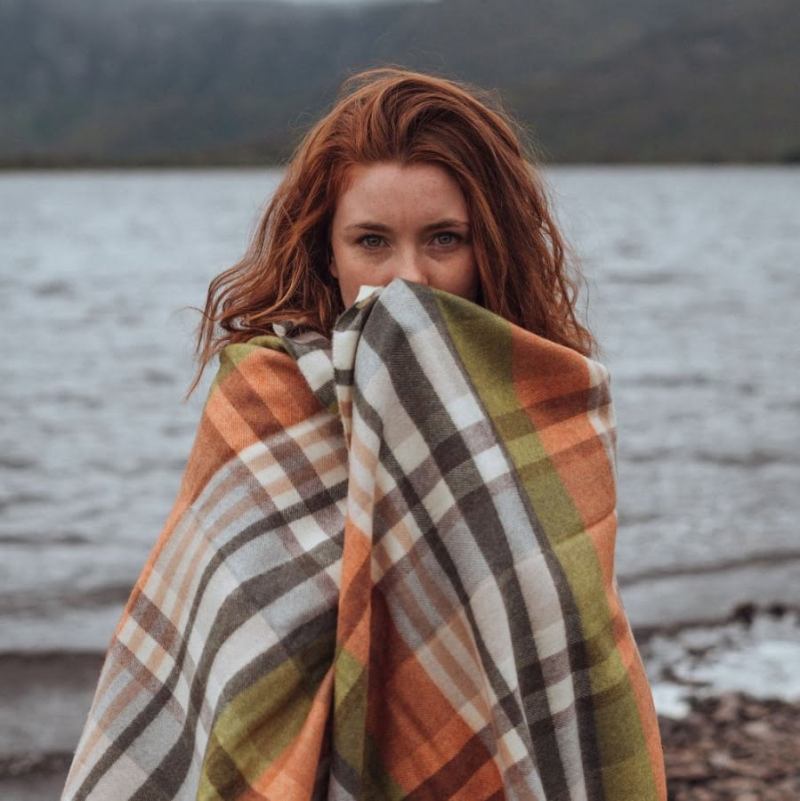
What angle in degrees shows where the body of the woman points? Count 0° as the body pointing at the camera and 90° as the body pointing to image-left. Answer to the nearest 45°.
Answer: approximately 0°
